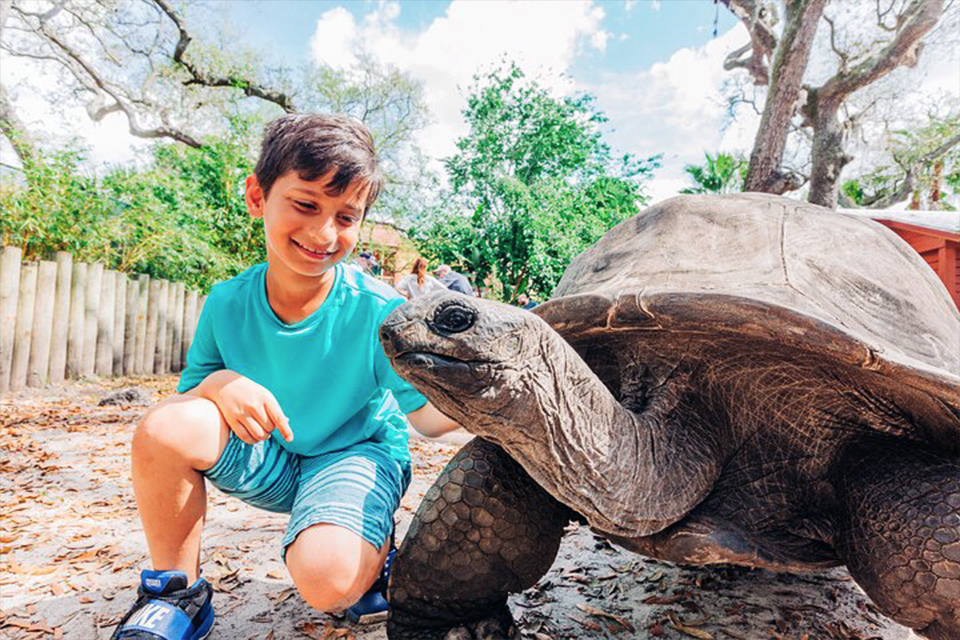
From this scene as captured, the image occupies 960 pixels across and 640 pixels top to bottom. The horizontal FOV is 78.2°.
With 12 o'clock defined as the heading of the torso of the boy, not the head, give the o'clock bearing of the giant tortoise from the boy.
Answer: The giant tortoise is roughly at 10 o'clock from the boy.

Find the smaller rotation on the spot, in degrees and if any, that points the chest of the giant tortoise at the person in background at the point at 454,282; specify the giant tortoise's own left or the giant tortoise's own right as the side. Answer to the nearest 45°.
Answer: approximately 90° to the giant tortoise's own right

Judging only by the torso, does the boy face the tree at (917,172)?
no

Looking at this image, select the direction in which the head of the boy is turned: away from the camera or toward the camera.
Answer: toward the camera

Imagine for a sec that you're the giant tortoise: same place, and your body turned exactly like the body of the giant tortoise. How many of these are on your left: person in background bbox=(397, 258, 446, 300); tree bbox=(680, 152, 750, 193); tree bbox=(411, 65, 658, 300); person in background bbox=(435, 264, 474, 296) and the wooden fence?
0

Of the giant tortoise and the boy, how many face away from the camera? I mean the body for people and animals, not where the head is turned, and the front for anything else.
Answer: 0

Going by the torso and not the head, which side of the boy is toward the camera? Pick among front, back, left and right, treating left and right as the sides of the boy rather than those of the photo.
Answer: front

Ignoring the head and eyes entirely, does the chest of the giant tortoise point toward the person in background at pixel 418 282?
no

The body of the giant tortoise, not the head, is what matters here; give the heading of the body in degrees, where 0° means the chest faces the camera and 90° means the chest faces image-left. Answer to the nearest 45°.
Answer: approximately 45°

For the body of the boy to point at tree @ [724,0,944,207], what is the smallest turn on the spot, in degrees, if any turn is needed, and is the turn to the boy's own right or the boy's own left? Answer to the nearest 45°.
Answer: approximately 135° to the boy's own left

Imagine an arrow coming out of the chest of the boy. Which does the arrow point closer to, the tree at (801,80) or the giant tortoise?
the giant tortoise

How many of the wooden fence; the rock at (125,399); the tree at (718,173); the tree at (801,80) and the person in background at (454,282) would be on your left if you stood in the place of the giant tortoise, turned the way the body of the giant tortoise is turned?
0

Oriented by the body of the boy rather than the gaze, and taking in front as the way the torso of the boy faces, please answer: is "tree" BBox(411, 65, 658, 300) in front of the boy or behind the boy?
behind

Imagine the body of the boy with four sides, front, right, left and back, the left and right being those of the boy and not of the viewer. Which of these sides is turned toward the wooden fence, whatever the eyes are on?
back

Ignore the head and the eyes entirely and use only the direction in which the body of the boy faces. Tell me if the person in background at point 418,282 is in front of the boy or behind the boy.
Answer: behind

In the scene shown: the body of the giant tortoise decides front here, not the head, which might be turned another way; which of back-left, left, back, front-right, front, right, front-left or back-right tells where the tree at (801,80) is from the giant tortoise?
back-right

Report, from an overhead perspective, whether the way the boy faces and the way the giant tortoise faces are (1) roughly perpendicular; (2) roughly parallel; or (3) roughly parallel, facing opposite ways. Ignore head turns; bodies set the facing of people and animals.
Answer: roughly perpendicular

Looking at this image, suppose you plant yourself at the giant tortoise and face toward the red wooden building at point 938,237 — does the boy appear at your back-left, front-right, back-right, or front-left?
back-left

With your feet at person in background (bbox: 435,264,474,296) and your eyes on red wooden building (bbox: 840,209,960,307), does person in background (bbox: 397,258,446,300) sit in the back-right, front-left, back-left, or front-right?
back-right

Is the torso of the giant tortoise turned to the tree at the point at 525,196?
no
